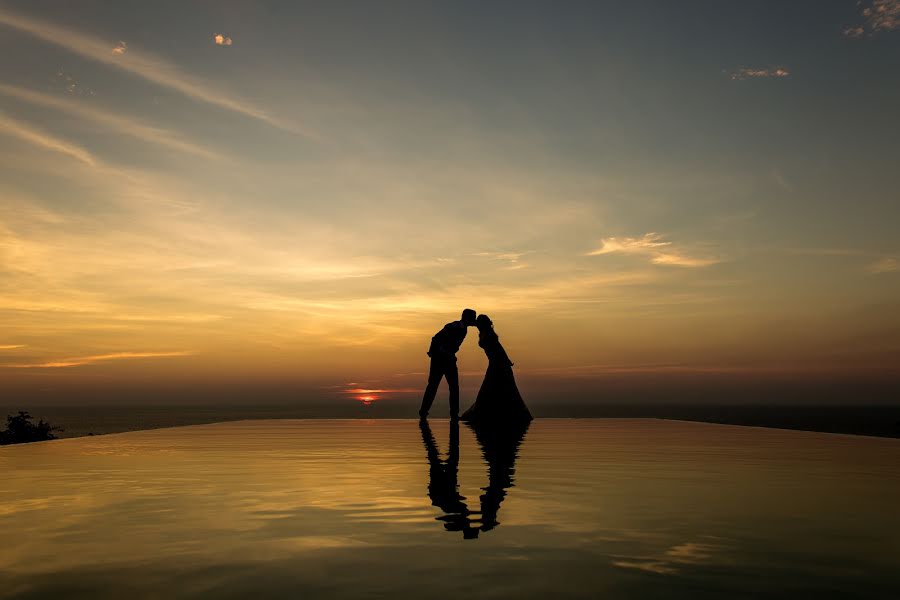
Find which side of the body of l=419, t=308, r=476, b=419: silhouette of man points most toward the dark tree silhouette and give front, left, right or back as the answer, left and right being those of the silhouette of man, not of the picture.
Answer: back

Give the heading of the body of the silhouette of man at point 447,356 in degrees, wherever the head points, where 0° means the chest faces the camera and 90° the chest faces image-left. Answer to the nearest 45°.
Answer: approximately 270°
